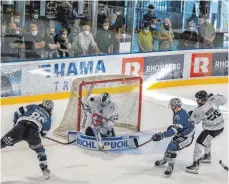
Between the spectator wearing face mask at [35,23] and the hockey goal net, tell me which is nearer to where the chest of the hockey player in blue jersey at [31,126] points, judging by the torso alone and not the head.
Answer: the hockey goal net

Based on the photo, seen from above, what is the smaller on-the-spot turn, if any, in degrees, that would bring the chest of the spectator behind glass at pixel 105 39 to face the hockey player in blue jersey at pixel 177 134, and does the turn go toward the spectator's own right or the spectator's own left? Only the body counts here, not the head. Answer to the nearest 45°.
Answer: approximately 45° to the spectator's own left

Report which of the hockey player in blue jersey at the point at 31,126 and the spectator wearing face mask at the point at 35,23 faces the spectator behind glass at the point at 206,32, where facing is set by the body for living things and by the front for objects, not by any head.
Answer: the hockey player in blue jersey

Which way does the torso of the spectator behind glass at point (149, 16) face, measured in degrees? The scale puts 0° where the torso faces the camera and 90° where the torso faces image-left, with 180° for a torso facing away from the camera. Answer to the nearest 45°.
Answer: approximately 315°

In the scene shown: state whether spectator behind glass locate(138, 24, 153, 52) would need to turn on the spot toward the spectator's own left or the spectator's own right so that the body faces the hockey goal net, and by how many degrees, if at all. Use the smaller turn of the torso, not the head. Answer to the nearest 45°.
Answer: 0° — they already face it

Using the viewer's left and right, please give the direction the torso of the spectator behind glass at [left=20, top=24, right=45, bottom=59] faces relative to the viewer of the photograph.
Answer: facing the viewer

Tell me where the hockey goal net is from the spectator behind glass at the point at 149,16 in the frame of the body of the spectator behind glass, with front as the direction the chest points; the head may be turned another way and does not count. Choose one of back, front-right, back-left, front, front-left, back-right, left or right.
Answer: front-right

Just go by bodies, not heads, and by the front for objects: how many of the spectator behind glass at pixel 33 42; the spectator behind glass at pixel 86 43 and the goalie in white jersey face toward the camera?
3

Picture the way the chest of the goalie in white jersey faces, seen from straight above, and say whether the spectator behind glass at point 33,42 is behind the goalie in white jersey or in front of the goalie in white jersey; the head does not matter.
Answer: behind

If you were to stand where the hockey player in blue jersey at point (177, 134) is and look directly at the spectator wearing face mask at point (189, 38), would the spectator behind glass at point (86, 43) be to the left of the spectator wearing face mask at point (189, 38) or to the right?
left

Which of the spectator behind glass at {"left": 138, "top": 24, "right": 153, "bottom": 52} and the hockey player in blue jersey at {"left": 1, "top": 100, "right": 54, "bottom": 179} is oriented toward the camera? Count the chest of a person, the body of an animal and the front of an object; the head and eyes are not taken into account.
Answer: the spectator behind glass

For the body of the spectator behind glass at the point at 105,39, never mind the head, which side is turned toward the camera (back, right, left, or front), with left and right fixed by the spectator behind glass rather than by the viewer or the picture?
front

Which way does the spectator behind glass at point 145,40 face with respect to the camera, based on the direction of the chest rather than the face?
toward the camera

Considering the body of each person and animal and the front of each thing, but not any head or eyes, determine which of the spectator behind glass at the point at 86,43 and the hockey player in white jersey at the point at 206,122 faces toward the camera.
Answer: the spectator behind glass

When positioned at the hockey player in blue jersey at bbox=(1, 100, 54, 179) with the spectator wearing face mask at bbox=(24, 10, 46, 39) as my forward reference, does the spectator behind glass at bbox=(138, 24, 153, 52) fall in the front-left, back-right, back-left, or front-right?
front-right
